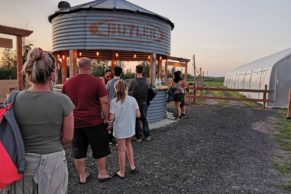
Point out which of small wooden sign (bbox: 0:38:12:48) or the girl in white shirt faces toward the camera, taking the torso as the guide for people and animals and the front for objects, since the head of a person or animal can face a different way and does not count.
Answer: the small wooden sign

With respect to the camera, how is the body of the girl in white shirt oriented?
away from the camera

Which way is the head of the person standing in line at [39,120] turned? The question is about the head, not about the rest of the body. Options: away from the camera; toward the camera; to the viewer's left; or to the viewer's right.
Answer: away from the camera

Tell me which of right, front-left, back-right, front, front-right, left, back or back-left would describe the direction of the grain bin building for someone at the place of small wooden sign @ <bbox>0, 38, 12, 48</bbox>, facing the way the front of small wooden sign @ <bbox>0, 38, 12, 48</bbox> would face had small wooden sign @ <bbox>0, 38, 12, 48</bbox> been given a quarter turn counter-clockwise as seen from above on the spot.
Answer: front-left

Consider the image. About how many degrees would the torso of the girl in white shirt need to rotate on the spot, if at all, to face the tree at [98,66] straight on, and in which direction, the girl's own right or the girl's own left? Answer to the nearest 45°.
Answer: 0° — they already face it

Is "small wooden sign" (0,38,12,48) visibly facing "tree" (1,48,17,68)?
no

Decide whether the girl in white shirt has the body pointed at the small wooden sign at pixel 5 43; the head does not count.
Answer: no

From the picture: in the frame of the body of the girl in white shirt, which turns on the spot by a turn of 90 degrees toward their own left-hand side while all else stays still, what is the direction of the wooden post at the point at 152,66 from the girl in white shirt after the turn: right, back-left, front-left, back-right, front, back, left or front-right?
right

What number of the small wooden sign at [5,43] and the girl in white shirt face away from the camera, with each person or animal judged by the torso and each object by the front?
1

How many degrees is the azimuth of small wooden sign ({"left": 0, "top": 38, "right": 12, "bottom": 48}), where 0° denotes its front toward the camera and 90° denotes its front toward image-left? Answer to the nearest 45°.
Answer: approximately 0°

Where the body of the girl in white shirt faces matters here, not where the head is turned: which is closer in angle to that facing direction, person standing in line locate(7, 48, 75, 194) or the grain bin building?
the grain bin building

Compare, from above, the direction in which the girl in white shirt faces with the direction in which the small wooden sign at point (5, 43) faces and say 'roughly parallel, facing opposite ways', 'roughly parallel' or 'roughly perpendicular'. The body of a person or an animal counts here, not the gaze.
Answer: roughly parallel, facing opposite ways

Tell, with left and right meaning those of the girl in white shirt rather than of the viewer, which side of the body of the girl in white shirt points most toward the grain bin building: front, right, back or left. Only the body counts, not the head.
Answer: front

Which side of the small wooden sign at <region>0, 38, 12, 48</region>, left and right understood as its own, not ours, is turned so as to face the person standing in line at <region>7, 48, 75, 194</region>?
front

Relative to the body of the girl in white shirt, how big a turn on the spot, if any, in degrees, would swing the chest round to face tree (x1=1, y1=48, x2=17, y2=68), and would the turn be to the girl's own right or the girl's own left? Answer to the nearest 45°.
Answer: approximately 45° to the girl's own left
